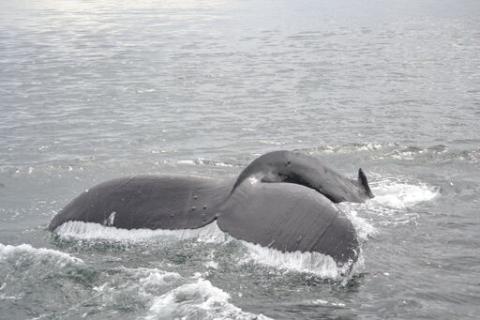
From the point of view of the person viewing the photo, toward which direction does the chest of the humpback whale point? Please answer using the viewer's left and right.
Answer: facing away from the viewer and to the right of the viewer
